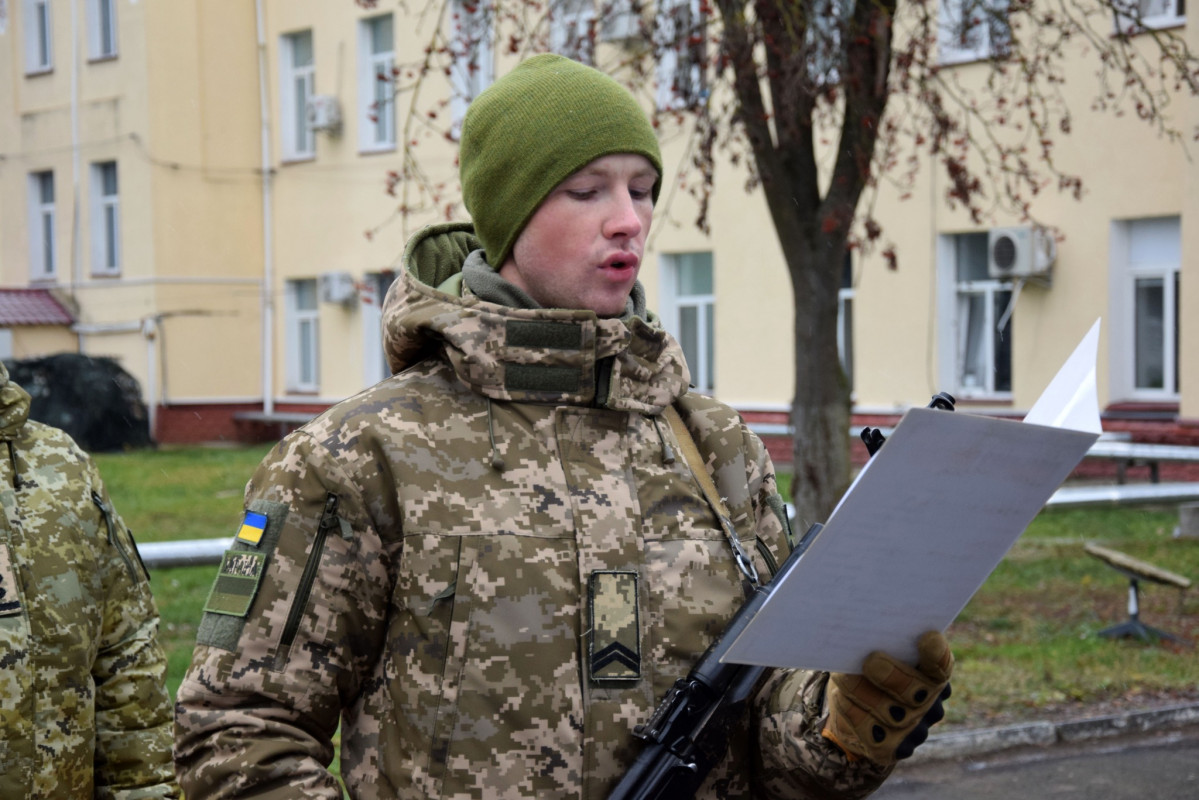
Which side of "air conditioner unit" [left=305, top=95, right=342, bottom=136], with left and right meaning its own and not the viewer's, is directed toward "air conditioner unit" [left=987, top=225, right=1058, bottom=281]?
left

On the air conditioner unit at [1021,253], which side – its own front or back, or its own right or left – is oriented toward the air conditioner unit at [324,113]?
right

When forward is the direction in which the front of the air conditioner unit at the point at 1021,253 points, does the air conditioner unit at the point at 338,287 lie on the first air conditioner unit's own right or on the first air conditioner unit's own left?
on the first air conditioner unit's own right

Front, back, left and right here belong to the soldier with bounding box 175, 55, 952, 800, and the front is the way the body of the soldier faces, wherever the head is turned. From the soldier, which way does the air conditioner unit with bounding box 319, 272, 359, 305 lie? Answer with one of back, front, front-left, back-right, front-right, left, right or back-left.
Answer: back-left

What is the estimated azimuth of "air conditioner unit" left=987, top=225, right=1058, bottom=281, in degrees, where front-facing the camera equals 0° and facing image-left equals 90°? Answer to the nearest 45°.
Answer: approximately 45°

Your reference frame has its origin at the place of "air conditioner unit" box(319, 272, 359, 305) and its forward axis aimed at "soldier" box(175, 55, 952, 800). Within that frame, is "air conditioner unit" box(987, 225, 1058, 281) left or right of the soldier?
left

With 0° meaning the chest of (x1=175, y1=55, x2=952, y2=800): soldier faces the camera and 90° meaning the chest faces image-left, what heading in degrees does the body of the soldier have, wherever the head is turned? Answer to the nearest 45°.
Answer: approximately 315°

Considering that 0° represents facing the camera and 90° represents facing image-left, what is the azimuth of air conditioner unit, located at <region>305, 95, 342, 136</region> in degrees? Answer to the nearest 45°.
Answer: approximately 45°

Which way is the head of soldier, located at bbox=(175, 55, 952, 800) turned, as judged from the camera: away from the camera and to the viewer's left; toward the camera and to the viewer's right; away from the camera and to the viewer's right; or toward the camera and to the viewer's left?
toward the camera and to the viewer's right

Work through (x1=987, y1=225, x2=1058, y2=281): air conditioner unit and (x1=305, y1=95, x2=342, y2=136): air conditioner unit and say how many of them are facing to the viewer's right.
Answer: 0
